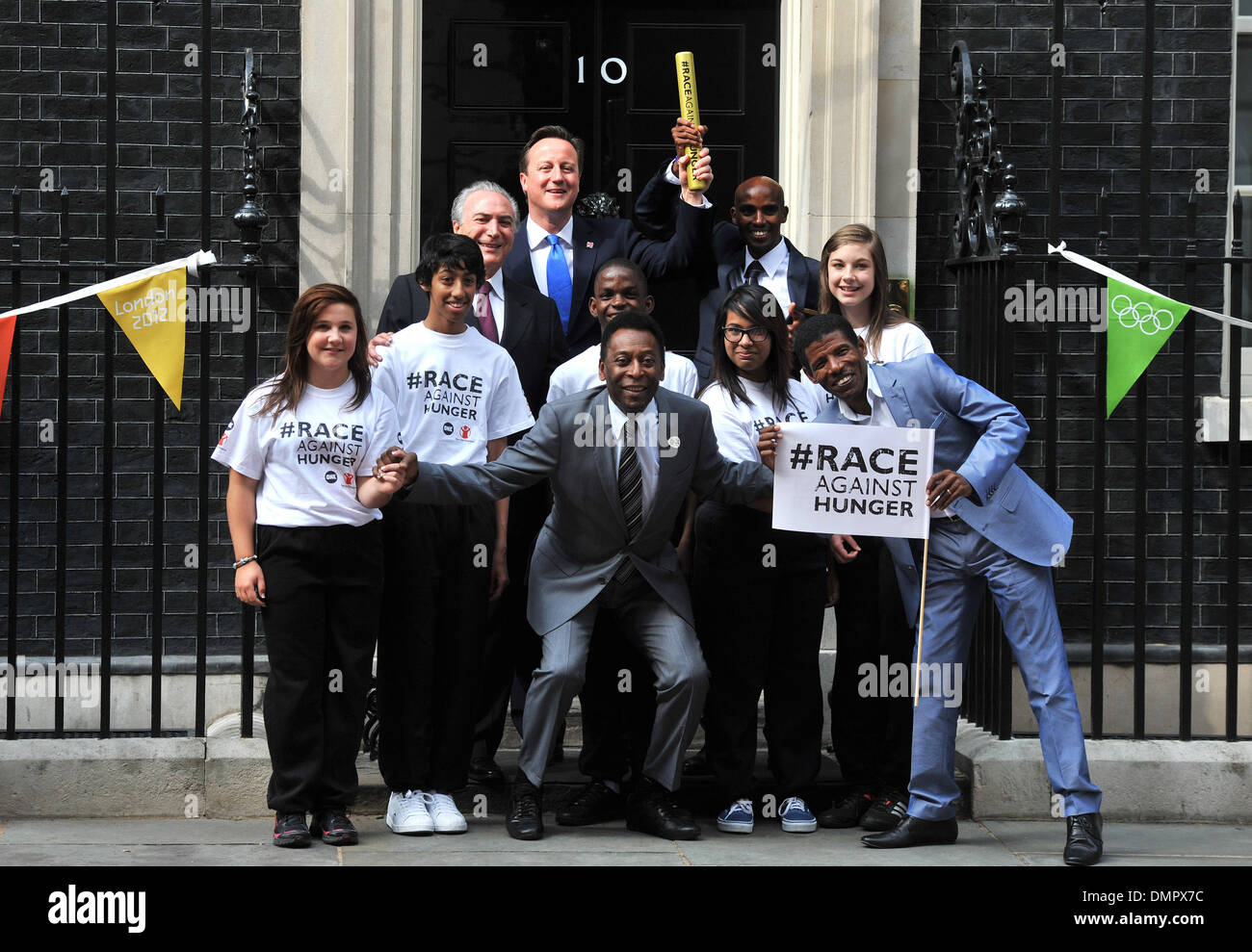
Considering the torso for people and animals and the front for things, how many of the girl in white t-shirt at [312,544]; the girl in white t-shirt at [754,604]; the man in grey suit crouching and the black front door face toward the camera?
4

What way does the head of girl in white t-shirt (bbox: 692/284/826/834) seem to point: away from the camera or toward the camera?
toward the camera

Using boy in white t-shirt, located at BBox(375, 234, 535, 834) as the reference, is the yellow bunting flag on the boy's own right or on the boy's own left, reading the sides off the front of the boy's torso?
on the boy's own right

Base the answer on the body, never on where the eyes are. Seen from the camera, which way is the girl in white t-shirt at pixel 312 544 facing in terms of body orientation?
toward the camera

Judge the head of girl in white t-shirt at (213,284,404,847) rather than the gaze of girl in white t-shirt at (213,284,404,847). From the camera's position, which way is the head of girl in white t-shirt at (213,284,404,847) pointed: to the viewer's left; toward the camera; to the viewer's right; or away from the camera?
toward the camera

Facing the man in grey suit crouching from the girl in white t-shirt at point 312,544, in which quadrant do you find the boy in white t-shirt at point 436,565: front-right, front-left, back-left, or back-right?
front-left

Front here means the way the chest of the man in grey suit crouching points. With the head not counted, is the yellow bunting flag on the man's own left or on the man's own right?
on the man's own right

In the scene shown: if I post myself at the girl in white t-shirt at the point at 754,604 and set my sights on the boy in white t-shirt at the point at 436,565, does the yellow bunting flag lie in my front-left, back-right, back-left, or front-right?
front-right

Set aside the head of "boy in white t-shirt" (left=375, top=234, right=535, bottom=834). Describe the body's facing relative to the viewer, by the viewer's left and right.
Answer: facing the viewer

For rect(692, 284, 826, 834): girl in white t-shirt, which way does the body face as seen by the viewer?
toward the camera

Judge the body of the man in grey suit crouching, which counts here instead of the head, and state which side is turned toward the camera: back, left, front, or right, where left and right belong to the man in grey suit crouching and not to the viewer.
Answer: front

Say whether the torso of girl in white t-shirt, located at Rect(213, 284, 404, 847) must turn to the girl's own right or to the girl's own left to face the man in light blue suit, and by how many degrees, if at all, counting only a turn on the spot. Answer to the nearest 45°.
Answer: approximately 90° to the girl's own left

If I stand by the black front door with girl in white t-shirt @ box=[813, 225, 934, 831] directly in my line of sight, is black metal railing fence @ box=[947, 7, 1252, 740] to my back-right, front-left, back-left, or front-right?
front-left

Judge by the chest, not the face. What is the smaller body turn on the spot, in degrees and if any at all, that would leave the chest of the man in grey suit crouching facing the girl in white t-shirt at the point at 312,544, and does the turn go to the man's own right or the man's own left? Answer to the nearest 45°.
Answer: approximately 90° to the man's own right

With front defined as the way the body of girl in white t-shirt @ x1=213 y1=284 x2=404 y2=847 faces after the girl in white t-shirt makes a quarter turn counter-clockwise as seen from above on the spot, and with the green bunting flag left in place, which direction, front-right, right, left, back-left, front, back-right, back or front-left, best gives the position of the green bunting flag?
front

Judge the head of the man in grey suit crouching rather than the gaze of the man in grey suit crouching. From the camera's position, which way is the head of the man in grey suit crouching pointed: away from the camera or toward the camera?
toward the camera

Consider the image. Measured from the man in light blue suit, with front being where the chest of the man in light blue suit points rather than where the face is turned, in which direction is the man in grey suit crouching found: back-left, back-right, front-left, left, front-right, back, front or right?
front-right

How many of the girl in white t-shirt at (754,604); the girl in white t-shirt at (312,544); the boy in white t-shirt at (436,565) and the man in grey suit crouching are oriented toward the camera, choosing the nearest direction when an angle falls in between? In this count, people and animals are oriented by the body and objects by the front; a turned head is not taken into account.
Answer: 4
